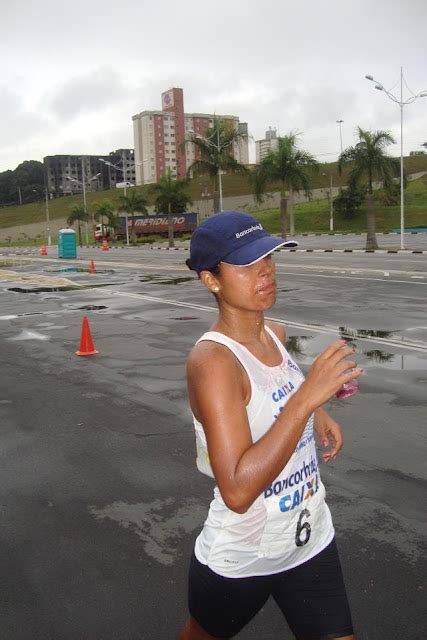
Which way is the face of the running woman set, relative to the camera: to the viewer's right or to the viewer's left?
to the viewer's right

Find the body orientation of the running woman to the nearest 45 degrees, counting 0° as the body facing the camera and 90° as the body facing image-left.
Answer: approximately 315°

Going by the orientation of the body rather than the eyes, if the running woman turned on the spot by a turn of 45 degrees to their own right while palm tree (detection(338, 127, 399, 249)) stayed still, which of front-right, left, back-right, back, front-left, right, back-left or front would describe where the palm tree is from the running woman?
back

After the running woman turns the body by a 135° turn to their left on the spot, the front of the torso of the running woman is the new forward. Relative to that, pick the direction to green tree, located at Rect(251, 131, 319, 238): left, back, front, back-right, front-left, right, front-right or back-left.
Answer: front

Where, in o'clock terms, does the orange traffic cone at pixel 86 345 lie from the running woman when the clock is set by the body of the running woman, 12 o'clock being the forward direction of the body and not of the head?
The orange traffic cone is roughly at 7 o'clock from the running woman.

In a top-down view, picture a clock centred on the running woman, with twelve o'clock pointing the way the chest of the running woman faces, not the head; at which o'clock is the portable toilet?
The portable toilet is roughly at 7 o'clock from the running woman.

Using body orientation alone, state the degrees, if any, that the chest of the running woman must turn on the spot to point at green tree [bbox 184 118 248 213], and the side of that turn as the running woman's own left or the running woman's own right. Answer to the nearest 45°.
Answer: approximately 135° to the running woman's own left
